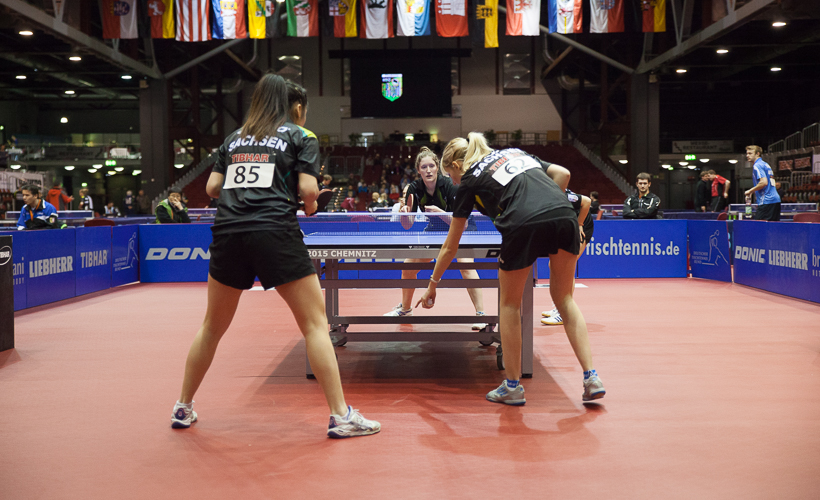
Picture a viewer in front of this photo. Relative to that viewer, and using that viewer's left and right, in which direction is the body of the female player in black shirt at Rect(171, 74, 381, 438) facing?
facing away from the viewer and to the right of the viewer

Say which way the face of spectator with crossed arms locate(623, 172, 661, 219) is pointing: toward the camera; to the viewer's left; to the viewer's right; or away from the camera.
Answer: toward the camera

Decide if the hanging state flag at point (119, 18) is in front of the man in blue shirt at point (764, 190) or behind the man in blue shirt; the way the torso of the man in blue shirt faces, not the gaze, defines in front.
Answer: in front

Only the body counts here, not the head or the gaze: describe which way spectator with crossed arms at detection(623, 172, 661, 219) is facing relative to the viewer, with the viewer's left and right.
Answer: facing the viewer

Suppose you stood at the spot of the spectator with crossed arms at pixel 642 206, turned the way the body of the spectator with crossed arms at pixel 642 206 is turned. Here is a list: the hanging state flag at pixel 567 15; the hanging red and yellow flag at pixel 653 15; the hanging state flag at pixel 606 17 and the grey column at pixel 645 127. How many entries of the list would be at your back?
4

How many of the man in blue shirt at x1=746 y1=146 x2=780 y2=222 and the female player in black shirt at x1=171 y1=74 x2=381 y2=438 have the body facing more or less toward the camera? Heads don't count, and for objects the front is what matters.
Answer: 0

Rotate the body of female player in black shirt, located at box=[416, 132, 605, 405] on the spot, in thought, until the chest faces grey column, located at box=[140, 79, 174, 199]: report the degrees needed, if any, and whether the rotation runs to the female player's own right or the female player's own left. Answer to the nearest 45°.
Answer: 0° — they already face it

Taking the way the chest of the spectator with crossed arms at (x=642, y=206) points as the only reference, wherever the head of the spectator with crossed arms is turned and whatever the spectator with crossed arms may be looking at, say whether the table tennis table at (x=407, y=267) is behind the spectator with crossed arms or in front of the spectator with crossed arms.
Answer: in front

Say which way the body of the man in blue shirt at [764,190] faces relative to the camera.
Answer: to the viewer's left

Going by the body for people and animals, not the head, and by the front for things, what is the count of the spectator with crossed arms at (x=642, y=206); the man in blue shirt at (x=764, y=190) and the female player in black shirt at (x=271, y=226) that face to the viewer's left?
1

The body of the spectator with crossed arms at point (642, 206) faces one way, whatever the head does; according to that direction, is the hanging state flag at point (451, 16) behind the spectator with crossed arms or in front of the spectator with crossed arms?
behind

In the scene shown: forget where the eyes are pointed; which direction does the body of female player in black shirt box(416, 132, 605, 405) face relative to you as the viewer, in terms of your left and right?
facing away from the viewer and to the left of the viewer
